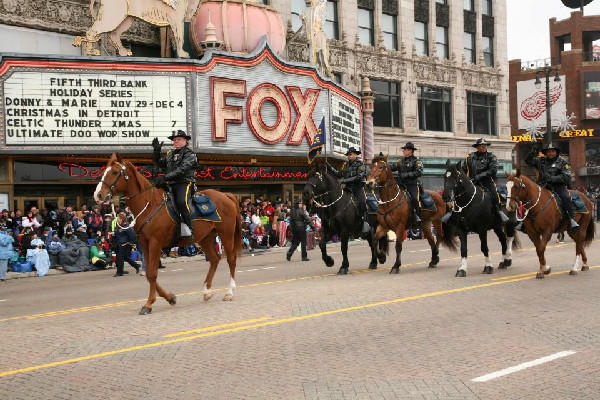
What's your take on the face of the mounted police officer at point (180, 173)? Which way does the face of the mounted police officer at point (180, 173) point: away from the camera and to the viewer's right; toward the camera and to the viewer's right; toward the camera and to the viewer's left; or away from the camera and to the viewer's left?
toward the camera and to the viewer's left

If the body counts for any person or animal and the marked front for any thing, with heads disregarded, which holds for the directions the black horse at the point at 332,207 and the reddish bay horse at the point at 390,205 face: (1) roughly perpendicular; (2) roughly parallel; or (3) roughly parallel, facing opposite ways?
roughly parallel

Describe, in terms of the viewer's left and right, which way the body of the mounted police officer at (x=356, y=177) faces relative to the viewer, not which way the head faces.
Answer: facing the viewer and to the left of the viewer

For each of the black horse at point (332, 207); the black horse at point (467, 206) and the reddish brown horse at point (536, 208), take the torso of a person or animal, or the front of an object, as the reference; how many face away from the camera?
0

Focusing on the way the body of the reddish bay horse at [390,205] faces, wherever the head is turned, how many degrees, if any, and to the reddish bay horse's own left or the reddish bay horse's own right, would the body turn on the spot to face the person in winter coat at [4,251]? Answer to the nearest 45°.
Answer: approximately 45° to the reddish bay horse's own right

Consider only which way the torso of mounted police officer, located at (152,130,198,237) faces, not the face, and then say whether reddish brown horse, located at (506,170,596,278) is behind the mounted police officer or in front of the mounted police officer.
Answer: behind

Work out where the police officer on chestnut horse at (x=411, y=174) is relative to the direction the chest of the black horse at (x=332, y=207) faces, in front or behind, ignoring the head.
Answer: behind

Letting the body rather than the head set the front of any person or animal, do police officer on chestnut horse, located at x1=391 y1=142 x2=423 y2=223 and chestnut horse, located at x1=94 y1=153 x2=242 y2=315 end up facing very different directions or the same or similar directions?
same or similar directions

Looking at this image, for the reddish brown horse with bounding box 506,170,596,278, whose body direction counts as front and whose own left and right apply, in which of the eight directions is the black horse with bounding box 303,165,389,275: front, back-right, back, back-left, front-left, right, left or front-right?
front-right

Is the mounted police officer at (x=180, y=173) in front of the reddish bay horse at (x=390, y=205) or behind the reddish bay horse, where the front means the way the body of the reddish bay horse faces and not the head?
in front

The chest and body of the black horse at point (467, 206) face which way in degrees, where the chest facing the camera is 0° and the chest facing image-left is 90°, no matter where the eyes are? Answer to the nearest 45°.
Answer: approximately 45°

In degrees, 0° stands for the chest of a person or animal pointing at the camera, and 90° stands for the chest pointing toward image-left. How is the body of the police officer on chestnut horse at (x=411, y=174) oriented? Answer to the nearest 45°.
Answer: approximately 45°

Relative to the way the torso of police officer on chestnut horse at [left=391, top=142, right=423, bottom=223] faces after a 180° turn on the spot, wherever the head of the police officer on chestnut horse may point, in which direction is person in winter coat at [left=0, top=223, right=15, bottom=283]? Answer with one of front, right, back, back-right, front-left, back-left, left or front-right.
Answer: back-left

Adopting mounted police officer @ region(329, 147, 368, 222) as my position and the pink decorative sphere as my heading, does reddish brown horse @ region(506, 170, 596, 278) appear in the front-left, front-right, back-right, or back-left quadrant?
back-right

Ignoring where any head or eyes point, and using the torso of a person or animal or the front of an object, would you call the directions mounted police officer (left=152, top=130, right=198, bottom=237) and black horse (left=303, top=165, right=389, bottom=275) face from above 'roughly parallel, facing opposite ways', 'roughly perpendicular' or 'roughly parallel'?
roughly parallel

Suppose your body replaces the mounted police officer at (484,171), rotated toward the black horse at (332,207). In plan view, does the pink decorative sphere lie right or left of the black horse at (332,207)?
right
